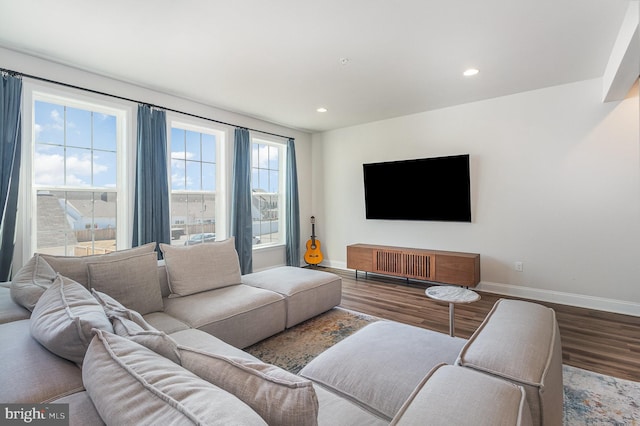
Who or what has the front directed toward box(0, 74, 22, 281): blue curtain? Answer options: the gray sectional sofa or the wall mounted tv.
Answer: the wall mounted tv

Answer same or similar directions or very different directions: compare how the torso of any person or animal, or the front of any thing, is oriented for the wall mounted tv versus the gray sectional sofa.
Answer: very different directions

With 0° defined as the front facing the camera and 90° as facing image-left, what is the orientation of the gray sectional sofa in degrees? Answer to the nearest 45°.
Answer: approximately 225°

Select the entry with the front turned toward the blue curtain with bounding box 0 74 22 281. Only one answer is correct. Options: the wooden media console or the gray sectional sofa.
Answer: the wooden media console

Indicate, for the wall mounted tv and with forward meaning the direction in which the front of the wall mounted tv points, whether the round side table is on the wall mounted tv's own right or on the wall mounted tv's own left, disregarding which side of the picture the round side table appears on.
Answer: on the wall mounted tv's own left

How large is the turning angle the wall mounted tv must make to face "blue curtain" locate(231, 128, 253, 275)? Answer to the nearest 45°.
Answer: approximately 45° to its right

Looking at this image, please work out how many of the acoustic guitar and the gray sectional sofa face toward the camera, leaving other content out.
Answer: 1

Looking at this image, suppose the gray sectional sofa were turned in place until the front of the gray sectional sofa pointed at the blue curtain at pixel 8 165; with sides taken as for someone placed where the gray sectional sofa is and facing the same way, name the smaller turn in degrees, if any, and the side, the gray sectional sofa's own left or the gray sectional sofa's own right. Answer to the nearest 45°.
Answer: approximately 90° to the gray sectional sofa's own left

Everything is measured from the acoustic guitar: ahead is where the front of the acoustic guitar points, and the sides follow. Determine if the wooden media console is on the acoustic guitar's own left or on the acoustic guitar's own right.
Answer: on the acoustic guitar's own left

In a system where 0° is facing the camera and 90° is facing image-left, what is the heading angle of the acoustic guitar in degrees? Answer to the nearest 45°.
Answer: approximately 0°
